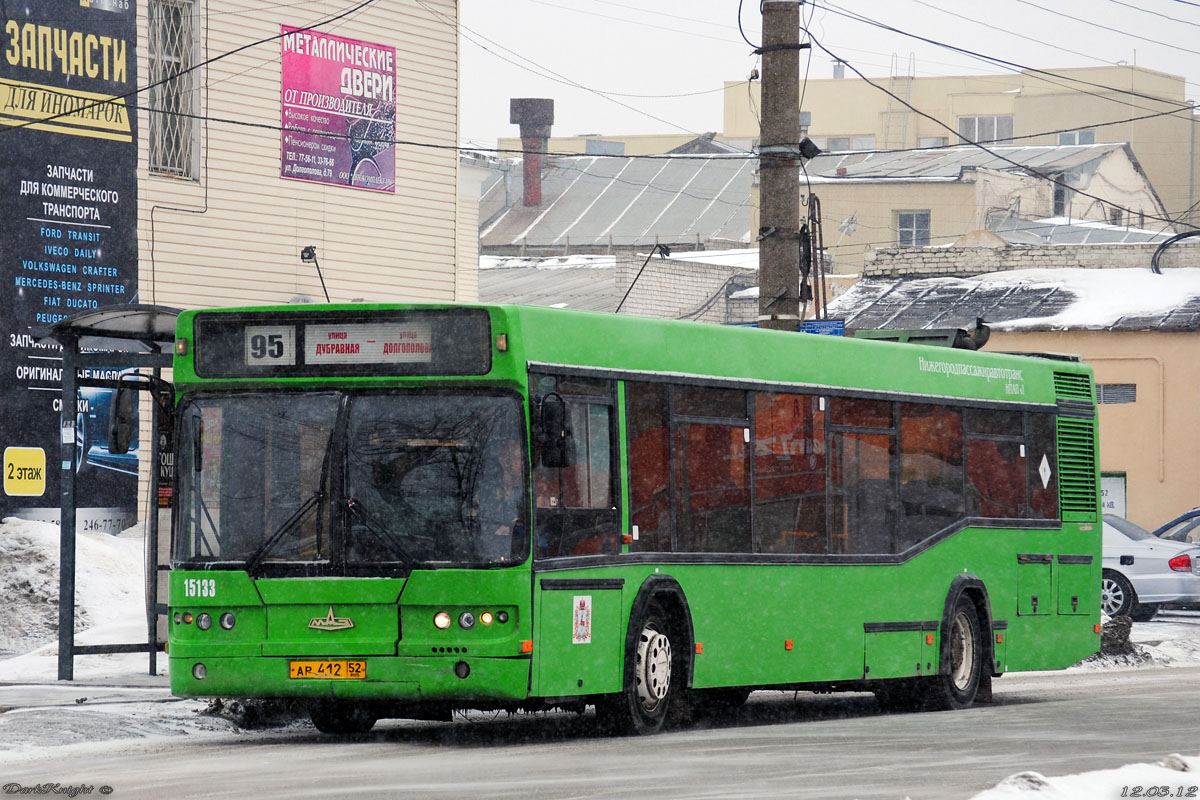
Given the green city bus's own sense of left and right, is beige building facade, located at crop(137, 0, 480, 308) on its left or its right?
on its right

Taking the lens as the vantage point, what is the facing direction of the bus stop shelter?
facing to the right of the viewer

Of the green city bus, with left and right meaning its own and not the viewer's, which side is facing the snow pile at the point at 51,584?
right

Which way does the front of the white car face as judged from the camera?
facing away from the viewer and to the left of the viewer

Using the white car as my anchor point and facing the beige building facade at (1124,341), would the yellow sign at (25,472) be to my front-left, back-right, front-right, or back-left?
back-left

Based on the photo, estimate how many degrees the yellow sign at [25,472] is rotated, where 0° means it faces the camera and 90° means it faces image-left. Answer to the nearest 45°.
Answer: approximately 0°

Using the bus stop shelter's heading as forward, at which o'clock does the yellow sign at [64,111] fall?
The yellow sign is roughly at 9 o'clock from the bus stop shelter.

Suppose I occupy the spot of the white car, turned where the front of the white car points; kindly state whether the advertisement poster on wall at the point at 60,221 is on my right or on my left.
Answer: on my left
